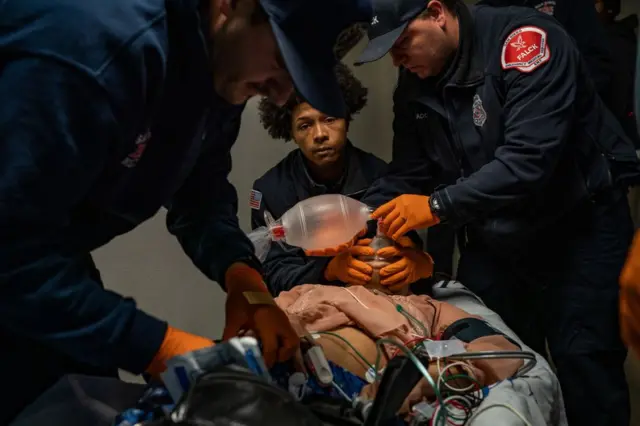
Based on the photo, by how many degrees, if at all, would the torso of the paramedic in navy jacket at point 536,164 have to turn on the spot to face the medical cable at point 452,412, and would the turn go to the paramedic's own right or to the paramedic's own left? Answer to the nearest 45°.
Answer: approximately 45° to the paramedic's own left

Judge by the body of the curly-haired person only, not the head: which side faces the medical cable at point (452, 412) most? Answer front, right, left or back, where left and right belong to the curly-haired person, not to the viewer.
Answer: front

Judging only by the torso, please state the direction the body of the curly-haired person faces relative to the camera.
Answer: toward the camera

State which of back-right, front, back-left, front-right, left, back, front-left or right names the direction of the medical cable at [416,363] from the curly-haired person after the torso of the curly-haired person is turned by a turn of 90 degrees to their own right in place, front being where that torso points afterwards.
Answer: left

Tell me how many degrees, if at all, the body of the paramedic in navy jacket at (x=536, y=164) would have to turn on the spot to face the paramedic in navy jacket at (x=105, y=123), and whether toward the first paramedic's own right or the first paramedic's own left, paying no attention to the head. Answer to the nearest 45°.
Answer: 0° — they already face them

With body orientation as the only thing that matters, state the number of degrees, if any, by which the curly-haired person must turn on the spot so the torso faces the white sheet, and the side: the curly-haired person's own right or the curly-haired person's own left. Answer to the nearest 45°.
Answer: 0° — they already face it

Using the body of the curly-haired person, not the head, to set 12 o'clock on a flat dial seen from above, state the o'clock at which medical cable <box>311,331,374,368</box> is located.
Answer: The medical cable is roughly at 12 o'clock from the curly-haired person.

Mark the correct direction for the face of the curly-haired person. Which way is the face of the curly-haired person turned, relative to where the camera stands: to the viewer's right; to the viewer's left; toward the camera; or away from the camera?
toward the camera

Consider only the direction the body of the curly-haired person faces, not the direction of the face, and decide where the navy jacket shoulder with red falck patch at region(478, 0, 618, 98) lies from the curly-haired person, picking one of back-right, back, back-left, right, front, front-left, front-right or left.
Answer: left

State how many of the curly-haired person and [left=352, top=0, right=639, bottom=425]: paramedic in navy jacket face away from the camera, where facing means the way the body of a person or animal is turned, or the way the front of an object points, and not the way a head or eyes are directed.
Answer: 0

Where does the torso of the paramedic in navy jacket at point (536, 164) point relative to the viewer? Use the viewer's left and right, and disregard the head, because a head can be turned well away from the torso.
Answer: facing the viewer and to the left of the viewer

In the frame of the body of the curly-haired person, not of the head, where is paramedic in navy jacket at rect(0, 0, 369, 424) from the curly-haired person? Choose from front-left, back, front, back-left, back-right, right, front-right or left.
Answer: front
